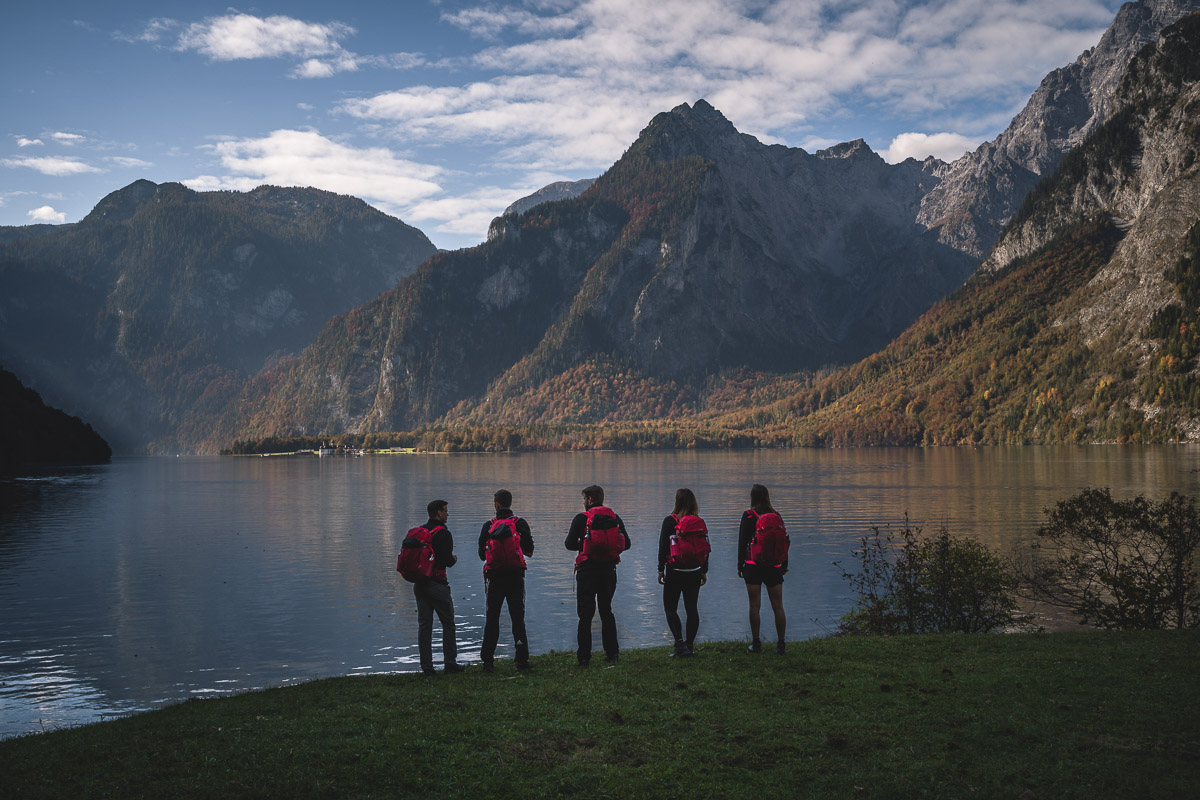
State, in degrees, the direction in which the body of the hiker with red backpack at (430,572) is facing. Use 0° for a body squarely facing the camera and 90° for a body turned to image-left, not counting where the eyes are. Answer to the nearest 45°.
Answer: approximately 225°

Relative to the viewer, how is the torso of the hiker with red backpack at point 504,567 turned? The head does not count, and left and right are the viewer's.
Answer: facing away from the viewer

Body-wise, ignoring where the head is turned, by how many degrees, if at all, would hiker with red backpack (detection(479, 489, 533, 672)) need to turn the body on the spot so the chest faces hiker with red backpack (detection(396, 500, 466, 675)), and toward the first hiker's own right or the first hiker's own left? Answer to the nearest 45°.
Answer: approximately 90° to the first hiker's own left

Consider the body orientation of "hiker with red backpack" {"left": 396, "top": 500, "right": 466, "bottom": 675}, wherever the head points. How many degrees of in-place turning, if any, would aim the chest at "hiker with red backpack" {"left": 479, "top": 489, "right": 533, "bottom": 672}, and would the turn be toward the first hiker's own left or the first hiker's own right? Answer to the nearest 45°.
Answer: approximately 45° to the first hiker's own right

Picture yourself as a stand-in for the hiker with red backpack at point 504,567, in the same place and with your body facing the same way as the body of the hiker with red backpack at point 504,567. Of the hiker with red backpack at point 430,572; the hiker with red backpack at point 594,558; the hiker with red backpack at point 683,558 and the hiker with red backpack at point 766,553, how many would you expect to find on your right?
3

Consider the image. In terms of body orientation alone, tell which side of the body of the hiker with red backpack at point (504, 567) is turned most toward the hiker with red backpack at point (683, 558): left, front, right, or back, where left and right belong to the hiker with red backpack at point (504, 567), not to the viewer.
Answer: right

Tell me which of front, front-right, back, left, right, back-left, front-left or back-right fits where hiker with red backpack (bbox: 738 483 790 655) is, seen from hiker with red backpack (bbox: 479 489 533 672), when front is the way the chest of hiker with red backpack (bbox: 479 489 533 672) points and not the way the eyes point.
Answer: right

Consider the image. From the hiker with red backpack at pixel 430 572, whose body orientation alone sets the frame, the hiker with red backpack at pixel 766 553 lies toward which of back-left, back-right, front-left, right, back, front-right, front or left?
front-right

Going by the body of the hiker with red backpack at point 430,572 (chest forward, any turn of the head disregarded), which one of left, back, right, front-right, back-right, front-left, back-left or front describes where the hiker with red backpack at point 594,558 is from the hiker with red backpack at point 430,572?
front-right
